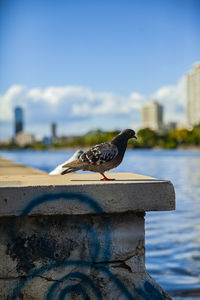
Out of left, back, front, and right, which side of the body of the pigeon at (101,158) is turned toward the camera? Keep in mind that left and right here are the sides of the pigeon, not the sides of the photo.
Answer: right
